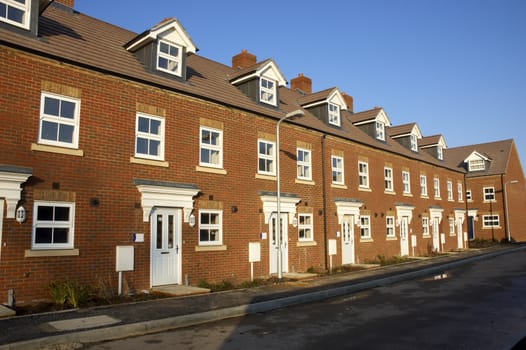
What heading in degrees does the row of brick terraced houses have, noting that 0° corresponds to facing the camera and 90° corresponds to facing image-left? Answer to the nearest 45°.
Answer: approximately 315°

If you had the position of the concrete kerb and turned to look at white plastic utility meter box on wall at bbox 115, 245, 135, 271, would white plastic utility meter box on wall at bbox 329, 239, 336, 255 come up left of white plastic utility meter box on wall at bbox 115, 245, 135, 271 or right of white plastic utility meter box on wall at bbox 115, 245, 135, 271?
right
